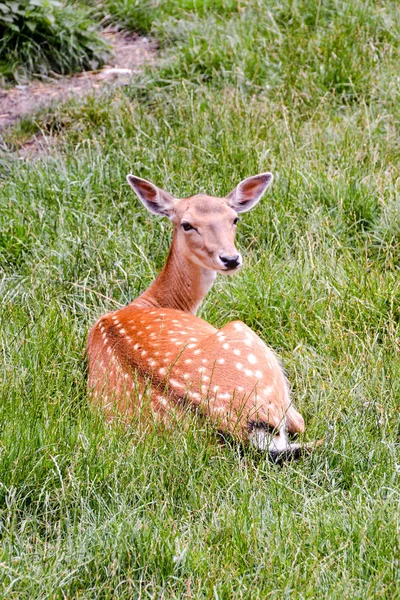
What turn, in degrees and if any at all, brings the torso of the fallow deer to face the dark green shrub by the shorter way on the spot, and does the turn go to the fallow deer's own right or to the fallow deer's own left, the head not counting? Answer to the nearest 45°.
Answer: approximately 45° to the fallow deer's own right

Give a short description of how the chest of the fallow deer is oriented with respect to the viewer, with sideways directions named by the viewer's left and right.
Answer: facing away from the viewer and to the left of the viewer
